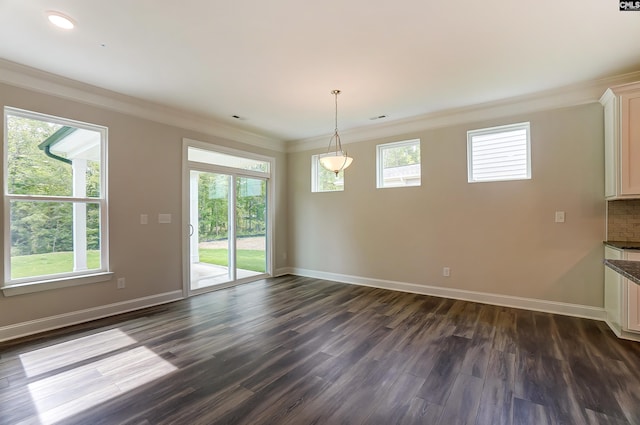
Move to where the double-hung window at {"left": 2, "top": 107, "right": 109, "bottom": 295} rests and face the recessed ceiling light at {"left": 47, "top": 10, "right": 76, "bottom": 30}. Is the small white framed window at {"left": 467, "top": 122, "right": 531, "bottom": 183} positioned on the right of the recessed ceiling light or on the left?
left

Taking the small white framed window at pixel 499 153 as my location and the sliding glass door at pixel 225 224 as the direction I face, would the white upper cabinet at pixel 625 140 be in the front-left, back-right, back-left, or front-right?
back-left

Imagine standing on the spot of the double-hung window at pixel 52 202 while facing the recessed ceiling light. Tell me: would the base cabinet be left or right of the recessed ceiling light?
left

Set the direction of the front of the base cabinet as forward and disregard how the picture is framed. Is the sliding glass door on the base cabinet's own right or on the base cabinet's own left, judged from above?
on the base cabinet's own right
